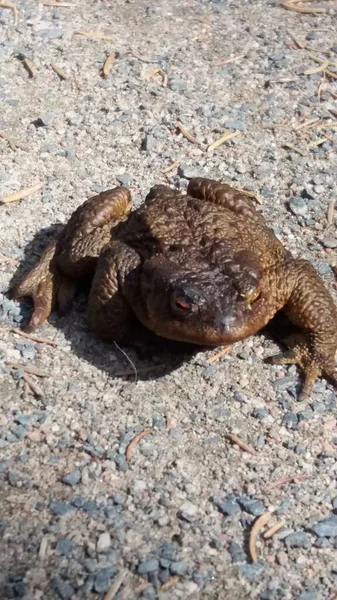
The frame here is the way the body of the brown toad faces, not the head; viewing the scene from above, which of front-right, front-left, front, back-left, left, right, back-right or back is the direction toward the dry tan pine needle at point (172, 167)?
back

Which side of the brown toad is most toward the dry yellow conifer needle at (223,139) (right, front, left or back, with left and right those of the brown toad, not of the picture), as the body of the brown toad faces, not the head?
back

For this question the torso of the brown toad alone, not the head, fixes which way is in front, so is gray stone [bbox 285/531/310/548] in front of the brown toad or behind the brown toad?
in front

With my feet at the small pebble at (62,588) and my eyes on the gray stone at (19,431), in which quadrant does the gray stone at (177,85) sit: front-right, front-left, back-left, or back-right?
front-right

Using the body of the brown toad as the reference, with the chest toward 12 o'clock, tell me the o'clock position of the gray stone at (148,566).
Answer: The gray stone is roughly at 12 o'clock from the brown toad.

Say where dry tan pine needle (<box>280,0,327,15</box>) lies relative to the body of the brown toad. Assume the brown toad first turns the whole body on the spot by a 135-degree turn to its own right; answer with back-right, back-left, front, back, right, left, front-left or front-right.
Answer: front-right

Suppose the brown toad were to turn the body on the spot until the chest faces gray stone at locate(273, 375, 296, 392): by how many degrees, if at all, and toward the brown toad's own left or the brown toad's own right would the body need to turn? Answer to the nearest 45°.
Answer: approximately 45° to the brown toad's own left

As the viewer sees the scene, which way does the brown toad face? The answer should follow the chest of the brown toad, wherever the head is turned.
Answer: toward the camera

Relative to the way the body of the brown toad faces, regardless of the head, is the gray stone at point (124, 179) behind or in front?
behind

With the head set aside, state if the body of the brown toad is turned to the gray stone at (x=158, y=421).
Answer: yes

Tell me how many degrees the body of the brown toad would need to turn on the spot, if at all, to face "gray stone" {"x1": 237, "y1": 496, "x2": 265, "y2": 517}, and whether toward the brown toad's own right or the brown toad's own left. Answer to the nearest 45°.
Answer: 0° — it already faces it

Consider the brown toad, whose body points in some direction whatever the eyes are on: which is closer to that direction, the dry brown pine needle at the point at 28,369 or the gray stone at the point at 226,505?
the gray stone

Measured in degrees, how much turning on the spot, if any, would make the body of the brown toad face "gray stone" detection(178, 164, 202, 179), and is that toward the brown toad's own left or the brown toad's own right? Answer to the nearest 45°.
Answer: approximately 180°

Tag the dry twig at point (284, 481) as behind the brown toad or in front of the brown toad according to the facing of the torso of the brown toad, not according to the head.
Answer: in front

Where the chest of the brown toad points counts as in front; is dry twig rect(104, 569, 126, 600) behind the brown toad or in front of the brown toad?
in front

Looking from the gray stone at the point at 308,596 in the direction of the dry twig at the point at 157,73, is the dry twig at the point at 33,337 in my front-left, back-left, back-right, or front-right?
front-left

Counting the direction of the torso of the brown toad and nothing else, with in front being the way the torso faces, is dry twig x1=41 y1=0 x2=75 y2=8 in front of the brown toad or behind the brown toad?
behind

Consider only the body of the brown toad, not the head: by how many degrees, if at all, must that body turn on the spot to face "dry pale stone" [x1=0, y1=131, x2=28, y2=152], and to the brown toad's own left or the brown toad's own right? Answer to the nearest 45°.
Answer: approximately 135° to the brown toad's own right
